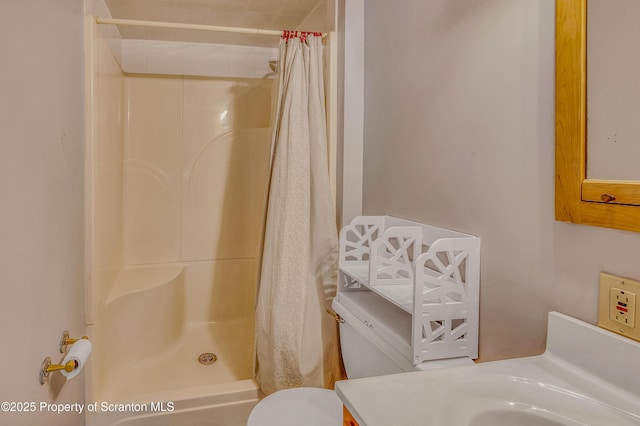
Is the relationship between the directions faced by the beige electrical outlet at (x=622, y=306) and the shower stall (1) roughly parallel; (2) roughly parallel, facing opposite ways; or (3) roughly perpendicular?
roughly perpendicular

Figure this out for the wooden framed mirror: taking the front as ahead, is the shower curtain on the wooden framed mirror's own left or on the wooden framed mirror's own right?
on the wooden framed mirror's own right

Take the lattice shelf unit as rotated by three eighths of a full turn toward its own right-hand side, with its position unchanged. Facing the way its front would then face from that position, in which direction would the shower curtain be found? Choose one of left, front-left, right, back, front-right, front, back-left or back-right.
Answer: front-left

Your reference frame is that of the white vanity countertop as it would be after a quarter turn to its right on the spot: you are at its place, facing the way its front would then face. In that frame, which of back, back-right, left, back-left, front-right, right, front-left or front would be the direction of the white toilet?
front

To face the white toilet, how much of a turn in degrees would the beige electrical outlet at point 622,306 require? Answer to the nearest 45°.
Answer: approximately 45° to its right

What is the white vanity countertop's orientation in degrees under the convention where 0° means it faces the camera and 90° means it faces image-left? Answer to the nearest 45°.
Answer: approximately 45°

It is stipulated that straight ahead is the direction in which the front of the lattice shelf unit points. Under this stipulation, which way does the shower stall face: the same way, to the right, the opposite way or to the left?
to the left
